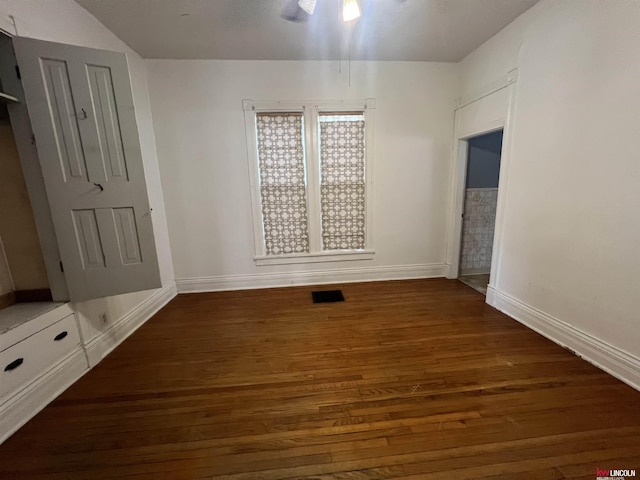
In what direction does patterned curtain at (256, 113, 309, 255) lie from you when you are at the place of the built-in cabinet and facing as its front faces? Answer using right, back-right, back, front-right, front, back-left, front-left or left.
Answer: front-left

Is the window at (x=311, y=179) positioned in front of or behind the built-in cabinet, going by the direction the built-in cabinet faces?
in front

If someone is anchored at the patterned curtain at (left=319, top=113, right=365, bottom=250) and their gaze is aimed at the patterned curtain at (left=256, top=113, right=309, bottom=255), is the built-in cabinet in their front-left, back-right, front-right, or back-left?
front-left

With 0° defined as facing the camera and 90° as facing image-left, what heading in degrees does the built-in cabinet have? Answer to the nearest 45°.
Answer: approximately 315°

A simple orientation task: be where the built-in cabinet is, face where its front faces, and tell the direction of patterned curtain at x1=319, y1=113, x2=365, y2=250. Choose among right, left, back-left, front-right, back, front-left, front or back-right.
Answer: front-left
